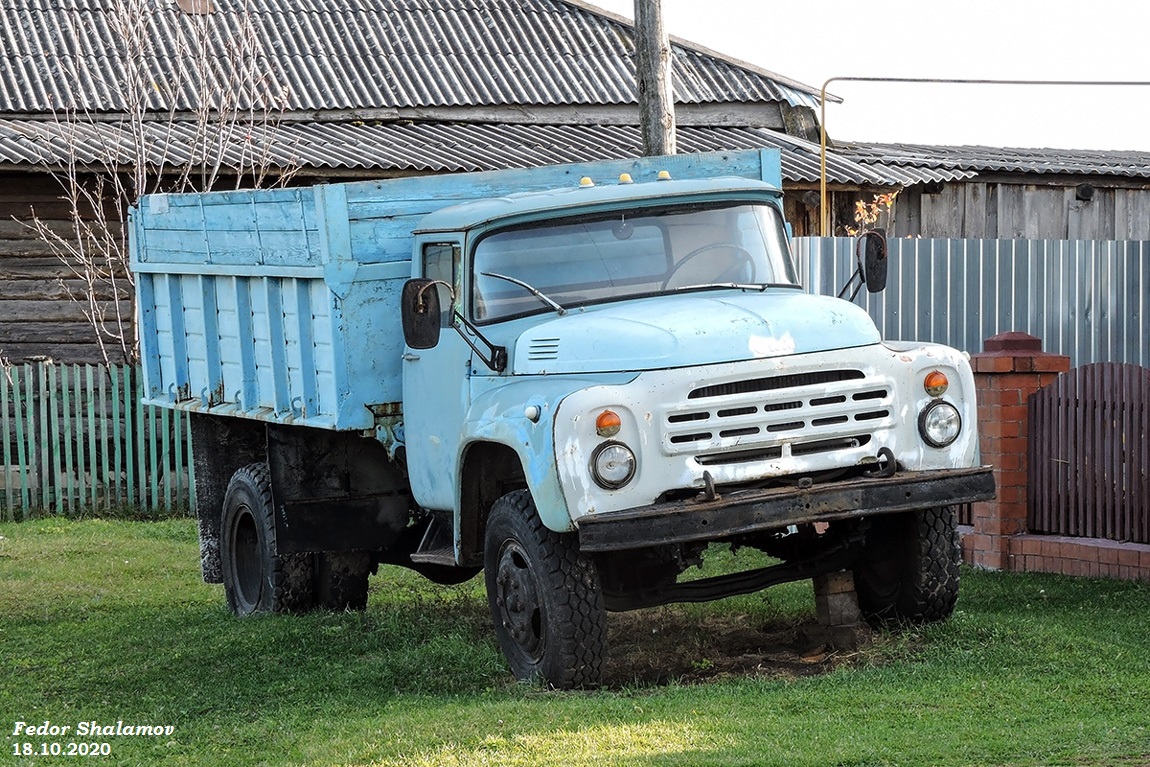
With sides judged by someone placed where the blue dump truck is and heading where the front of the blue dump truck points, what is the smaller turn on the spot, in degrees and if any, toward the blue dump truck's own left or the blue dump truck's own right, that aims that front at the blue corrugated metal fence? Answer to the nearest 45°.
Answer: approximately 90° to the blue dump truck's own left

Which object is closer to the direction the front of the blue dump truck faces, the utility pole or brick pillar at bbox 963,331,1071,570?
the brick pillar

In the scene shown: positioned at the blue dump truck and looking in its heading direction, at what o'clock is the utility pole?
The utility pole is roughly at 8 o'clock from the blue dump truck.

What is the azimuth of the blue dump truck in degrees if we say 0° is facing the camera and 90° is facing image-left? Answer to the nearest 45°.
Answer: approximately 315°

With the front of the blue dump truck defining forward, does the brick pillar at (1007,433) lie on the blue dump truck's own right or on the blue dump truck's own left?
on the blue dump truck's own left

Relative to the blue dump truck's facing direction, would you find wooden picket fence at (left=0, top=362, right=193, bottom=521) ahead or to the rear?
to the rear

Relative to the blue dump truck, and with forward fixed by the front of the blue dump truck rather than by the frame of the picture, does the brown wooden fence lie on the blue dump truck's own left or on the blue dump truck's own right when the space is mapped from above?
on the blue dump truck's own left
